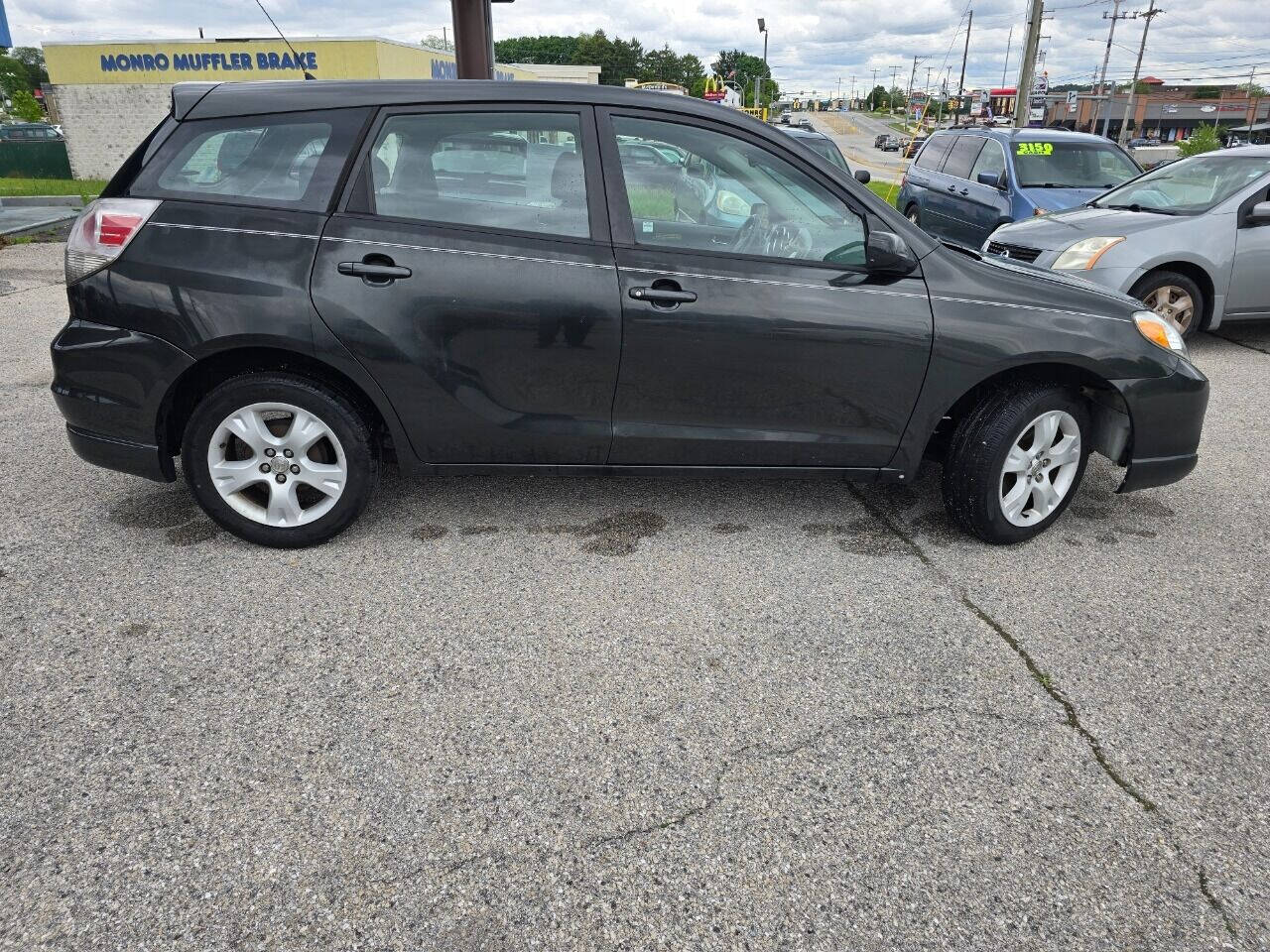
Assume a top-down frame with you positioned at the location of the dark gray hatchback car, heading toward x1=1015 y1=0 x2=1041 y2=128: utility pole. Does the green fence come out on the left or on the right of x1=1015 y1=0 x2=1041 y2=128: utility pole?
left

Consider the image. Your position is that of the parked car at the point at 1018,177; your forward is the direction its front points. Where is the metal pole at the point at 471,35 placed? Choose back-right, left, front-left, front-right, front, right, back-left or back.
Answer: back-right

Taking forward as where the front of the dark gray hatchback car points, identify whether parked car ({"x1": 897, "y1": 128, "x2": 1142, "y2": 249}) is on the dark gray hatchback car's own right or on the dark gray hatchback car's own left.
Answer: on the dark gray hatchback car's own left

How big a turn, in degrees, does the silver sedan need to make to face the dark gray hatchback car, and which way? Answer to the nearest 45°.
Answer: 0° — it already faces it

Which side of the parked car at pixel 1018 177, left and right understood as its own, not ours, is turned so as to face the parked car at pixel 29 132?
back

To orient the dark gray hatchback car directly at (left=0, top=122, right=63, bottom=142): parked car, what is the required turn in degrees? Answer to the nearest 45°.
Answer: approximately 135° to its left

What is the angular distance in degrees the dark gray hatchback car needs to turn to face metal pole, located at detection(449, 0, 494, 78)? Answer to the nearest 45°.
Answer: approximately 90° to its left

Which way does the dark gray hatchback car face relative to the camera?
to the viewer's right

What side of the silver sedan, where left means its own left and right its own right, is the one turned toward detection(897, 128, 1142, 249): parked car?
right

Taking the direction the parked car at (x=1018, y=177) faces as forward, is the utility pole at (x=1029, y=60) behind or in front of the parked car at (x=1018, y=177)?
behind

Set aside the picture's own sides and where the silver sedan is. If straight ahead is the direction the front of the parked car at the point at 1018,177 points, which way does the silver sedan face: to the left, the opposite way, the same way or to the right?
to the right

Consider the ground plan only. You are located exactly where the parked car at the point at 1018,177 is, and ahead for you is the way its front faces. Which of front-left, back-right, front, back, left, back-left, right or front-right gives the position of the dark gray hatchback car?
front-right

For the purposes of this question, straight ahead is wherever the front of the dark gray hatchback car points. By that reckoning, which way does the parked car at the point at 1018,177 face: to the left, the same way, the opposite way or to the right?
to the right

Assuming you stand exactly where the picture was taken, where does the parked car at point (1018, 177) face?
facing the viewer and to the right of the viewer

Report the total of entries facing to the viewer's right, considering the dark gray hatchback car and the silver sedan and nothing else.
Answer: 1
